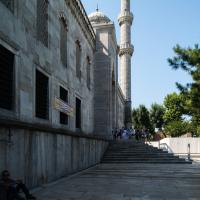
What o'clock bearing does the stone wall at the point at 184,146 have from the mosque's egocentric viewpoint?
The stone wall is roughly at 10 o'clock from the mosque.

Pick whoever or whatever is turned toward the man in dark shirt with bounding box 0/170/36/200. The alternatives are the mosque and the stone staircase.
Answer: the stone staircase

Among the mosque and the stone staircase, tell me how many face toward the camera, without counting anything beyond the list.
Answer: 1

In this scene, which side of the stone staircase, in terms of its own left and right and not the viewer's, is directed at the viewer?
front

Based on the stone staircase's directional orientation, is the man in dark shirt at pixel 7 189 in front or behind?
in front

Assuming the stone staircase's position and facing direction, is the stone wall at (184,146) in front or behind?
behind

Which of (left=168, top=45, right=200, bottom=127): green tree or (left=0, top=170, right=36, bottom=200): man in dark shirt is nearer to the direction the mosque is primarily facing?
the green tree

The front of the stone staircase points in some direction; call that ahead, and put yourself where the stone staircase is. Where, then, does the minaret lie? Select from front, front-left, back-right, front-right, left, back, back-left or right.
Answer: back

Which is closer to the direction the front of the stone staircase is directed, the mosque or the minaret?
the mosque

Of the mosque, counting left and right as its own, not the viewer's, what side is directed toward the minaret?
left

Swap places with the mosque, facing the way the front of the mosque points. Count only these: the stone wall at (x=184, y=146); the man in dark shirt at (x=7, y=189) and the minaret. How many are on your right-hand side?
1

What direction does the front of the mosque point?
to the viewer's right

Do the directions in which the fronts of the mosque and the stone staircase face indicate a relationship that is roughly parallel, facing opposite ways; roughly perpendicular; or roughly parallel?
roughly perpendicular
